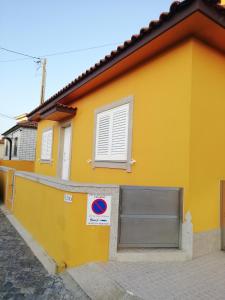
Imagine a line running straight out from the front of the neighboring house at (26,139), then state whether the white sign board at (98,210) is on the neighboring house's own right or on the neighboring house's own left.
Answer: on the neighboring house's own left

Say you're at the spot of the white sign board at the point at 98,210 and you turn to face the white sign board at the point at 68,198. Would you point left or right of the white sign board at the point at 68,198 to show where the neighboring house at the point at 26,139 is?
right

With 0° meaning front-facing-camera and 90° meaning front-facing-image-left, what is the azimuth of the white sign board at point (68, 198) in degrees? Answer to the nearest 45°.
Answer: approximately 45°

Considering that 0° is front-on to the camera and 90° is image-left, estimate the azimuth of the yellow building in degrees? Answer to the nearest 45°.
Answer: approximately 45°

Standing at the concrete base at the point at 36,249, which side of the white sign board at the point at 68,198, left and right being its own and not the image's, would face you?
right

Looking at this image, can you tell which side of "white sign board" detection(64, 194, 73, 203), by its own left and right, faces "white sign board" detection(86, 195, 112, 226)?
left

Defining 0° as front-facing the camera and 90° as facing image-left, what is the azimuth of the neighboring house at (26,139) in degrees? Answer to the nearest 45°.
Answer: approximately 45°

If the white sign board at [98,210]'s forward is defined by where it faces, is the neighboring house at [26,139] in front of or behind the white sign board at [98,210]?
behind

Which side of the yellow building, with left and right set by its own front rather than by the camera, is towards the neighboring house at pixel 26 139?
right

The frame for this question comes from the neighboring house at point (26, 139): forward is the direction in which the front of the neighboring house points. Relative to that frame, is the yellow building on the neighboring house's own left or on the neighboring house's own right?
on the neighboring house's own left
